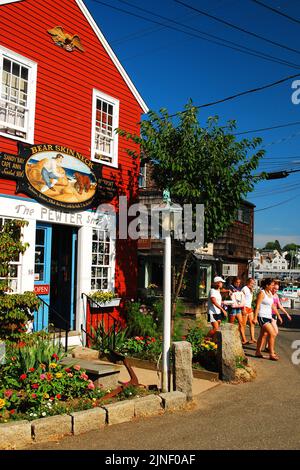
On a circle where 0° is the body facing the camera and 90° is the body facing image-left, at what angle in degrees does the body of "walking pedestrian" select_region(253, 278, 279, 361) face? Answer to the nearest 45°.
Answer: approximately 315°

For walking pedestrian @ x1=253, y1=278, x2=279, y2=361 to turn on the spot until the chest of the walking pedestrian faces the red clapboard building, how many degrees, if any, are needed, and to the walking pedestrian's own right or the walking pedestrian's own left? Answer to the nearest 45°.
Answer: approximately 135° to the walking pedestrian's own right

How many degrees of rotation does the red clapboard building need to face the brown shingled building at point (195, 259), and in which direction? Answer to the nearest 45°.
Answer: approximately 90° to its left

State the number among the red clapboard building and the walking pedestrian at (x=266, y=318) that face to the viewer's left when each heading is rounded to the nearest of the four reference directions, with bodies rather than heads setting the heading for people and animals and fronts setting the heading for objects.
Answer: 0

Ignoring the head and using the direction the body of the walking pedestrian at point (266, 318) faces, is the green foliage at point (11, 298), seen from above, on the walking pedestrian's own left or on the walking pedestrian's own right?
on the walking pedestrian's own right

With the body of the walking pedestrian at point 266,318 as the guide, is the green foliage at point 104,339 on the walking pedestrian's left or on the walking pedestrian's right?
on the walking pedestrian's right

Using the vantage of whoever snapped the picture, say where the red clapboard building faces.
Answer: facing the viewer and to the right of the viewer

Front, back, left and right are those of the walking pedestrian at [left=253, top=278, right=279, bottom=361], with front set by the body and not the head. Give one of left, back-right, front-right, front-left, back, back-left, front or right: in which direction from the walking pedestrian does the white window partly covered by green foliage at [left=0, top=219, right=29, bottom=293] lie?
right

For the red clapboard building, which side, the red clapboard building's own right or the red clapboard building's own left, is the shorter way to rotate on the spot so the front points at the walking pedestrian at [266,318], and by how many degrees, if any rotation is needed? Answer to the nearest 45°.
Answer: approximately 45° to the red clapboard building's own left
